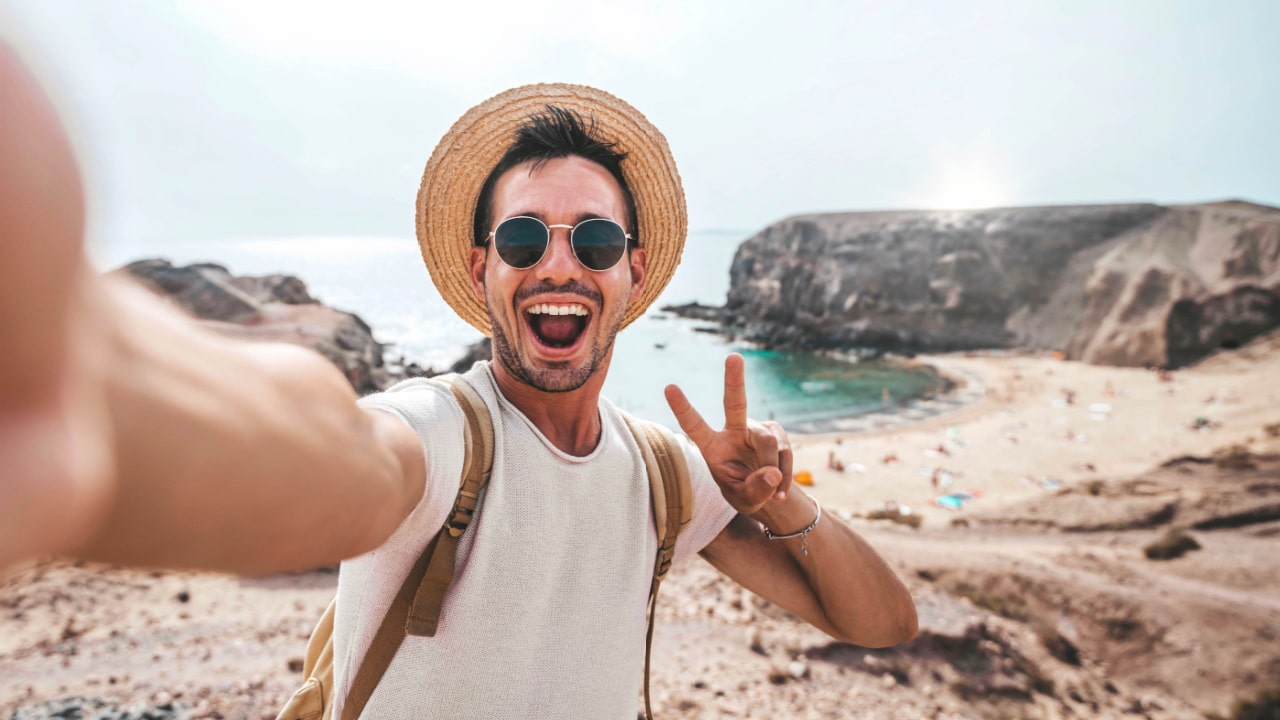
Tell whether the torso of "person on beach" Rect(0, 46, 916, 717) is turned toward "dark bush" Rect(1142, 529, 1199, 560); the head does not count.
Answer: no

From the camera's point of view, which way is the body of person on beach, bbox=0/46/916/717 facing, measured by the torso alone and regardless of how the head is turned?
toward the camera

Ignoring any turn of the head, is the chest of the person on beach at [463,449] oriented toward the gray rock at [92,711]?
no

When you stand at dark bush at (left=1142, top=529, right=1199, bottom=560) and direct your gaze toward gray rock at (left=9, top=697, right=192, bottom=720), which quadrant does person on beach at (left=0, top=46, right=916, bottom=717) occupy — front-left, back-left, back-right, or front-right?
front-left

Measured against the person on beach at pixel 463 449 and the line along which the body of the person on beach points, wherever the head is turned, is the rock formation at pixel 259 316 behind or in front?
behind

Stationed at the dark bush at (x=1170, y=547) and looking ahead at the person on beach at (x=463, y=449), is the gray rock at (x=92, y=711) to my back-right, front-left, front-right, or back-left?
front-right

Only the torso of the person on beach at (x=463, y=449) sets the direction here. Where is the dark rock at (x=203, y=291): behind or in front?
behind

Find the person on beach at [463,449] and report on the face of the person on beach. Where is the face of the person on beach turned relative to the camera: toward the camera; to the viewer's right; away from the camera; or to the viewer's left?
toward the camera

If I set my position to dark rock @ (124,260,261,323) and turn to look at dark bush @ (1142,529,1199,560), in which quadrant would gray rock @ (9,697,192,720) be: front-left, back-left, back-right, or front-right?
front-right
